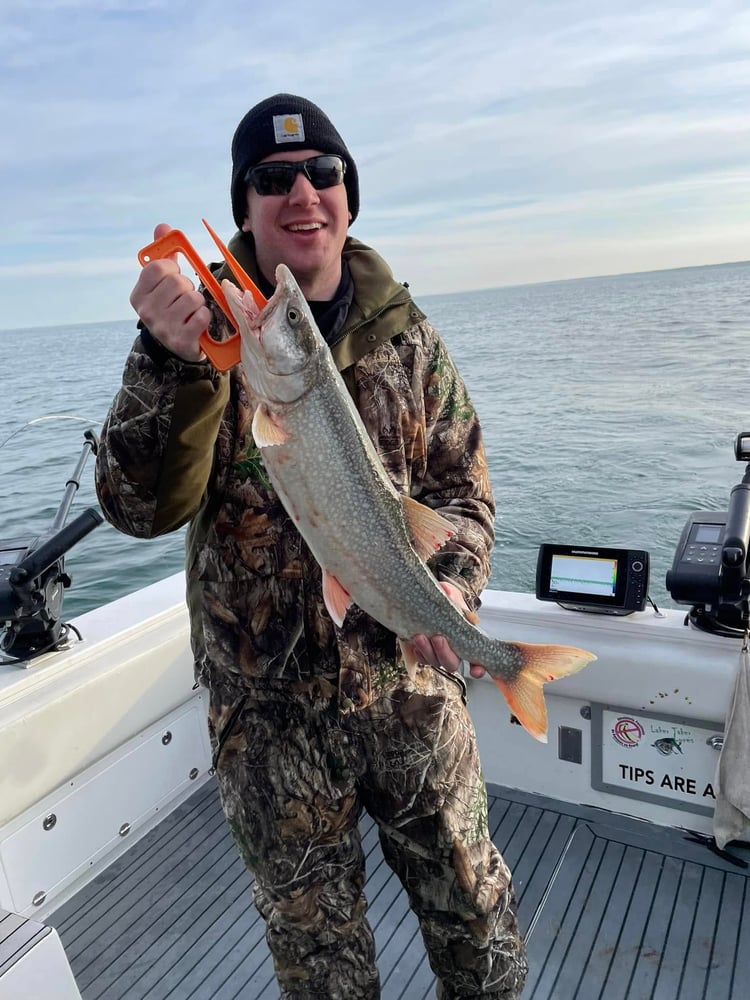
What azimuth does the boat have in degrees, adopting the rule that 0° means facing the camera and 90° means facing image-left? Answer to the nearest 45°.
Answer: approximately 45°

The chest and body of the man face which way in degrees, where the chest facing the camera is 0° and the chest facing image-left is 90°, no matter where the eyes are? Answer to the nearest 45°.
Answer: approximately 0°

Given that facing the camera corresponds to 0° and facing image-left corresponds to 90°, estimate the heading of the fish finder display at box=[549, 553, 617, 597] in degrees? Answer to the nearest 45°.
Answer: approximately 0°

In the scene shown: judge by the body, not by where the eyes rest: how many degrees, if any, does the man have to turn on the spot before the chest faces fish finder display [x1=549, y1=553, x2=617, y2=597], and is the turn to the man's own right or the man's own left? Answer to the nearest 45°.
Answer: approximately 135° to the man's own left

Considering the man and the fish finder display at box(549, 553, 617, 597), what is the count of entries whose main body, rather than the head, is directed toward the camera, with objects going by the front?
2
